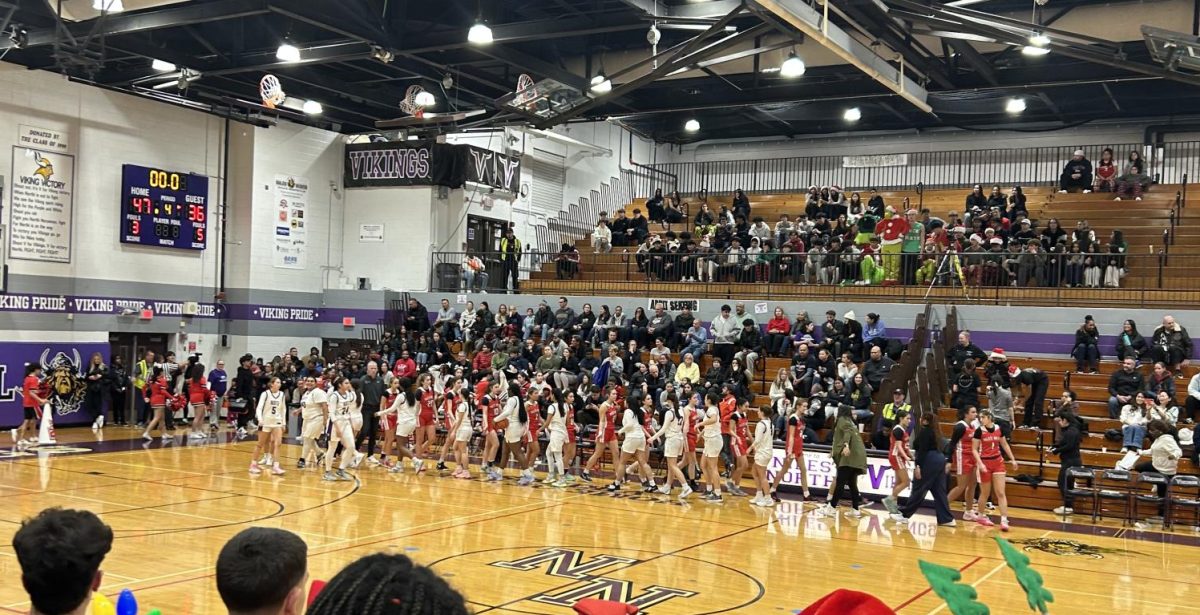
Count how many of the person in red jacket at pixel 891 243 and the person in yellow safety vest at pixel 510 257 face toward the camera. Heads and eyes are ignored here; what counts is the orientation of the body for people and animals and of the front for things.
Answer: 2

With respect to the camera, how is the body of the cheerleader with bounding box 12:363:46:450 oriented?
to the viewer's right

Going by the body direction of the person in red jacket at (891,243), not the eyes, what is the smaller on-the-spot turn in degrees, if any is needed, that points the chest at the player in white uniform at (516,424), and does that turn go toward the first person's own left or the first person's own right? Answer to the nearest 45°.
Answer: approximately 45° to the first person's own right

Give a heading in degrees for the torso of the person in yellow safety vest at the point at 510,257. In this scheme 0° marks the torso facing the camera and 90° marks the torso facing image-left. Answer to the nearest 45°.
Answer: approximately 0°

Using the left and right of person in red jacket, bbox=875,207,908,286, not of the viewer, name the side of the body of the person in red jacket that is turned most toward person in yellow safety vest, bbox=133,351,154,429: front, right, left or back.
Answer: right

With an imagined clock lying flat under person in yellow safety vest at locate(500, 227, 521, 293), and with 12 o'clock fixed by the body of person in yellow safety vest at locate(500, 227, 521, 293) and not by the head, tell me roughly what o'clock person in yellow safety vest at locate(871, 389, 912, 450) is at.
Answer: person in yellow safety vest at locate(871, 389, 912, 450) is roughly at 11 o'clock from person in yellow safety vest at locate(500, 227, 521, 293).

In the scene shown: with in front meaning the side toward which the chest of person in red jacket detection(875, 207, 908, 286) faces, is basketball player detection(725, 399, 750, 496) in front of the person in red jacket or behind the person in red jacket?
in front

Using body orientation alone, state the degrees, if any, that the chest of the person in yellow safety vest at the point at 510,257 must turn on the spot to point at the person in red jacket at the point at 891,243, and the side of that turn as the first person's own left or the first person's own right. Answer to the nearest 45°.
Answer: approximately 45° to the first person's own left

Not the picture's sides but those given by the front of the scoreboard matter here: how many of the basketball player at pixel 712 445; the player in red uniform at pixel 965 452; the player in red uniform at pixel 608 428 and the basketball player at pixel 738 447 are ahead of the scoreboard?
4

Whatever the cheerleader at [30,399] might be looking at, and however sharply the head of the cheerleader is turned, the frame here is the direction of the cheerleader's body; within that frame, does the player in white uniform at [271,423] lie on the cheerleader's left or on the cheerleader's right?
on the cheerleader's right

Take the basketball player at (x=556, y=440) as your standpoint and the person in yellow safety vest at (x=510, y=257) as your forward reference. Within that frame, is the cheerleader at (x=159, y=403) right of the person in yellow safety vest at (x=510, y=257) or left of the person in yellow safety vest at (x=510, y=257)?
left

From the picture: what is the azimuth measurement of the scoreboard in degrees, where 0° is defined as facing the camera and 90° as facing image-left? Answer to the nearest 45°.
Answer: approximately 315°

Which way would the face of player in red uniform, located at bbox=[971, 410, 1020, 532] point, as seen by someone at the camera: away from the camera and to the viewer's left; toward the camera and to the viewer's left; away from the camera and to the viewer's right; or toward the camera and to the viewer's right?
toward the camera and to the viewer's left
